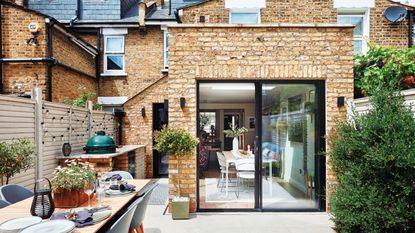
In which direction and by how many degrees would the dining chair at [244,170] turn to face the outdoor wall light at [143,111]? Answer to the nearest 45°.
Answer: approximately 45° to its left

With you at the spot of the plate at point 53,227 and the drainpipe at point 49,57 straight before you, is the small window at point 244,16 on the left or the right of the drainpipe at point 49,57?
right

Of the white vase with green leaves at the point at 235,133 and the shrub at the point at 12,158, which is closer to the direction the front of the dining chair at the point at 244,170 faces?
the white vase with green leaves
